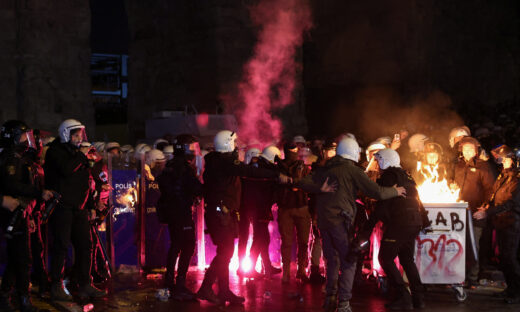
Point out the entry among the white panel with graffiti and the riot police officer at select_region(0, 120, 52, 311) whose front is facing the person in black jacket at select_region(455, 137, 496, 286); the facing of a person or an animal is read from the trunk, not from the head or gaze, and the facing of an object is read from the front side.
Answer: the riot police officer

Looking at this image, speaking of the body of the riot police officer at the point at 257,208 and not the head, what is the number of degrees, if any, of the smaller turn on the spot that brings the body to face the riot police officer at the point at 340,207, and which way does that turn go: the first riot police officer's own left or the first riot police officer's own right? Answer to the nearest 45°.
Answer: approximately 45° to the first riot police officer's own right

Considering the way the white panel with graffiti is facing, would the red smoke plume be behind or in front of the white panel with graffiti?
behind

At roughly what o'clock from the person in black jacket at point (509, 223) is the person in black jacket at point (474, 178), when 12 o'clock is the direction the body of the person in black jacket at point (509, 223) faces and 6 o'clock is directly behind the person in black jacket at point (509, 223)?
the person in black jacket at point (474, 178) is roughly at 2 o'clock from the person in black jacket at point (509, 223).

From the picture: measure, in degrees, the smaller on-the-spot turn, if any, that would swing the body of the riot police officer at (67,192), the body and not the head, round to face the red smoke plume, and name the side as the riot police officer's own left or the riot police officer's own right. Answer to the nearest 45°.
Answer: approximately 90° to the riot police officer's own left

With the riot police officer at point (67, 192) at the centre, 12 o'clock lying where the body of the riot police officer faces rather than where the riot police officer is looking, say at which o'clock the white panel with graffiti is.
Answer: The white panel with graffiti is roughly at 11 o'clock from the riot police officer.

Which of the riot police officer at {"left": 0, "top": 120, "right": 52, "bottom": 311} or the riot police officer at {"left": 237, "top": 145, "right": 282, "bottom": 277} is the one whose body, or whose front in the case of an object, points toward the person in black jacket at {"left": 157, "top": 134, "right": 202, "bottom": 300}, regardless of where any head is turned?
the riot police officer at {"left": 0, "top": 120, "right": 52, "bottom": 311}

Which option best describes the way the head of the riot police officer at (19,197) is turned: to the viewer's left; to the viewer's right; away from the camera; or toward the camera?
to the viewer's right

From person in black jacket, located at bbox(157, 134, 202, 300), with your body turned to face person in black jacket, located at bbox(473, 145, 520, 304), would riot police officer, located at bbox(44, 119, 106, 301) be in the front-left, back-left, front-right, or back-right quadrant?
back-right
